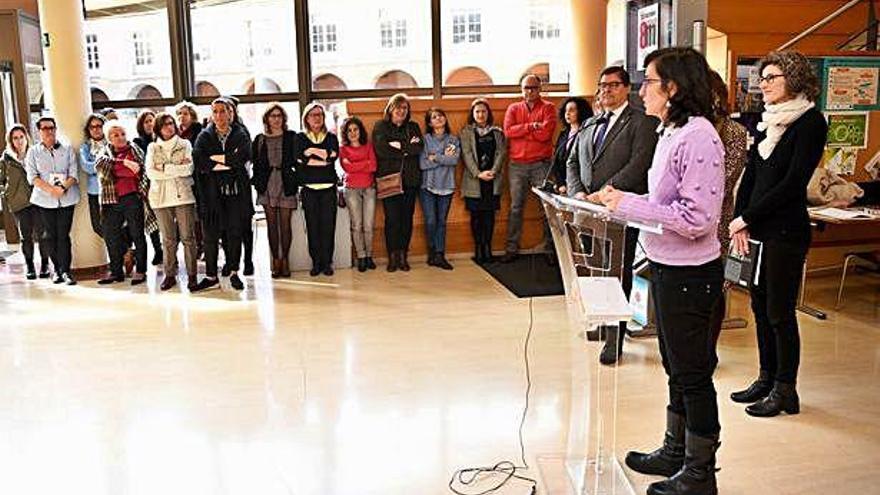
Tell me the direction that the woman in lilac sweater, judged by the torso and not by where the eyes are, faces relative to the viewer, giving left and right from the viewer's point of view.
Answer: facing to the left of the viewer

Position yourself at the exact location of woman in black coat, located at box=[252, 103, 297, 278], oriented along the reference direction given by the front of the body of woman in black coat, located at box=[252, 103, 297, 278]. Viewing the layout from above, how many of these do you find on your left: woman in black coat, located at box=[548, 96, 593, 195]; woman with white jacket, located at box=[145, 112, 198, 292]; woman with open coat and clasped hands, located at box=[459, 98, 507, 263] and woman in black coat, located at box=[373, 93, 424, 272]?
3

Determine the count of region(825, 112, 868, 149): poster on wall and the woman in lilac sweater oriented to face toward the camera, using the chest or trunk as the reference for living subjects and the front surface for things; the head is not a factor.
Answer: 1

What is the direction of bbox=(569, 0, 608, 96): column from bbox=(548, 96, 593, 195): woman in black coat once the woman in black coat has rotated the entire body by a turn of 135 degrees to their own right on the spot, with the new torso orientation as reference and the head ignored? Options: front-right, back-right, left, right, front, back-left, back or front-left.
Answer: front

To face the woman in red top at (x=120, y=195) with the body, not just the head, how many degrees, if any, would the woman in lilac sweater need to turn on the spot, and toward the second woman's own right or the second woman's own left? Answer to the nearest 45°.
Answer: approximately 45° to the second woman's own right

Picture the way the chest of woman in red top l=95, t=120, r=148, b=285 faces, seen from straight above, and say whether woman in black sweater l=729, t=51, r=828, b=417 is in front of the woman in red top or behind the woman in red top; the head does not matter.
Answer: in front

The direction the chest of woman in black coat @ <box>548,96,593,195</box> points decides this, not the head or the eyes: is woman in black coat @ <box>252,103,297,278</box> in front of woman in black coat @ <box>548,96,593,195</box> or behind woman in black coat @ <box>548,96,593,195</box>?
in front

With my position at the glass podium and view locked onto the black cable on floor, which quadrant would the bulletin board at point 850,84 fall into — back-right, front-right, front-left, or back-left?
back-right

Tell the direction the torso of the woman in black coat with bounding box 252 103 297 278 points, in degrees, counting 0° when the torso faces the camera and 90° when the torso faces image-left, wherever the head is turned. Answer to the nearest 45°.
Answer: approximately 0°

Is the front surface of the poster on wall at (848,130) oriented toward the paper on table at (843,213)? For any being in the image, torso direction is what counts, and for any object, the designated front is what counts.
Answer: yes
